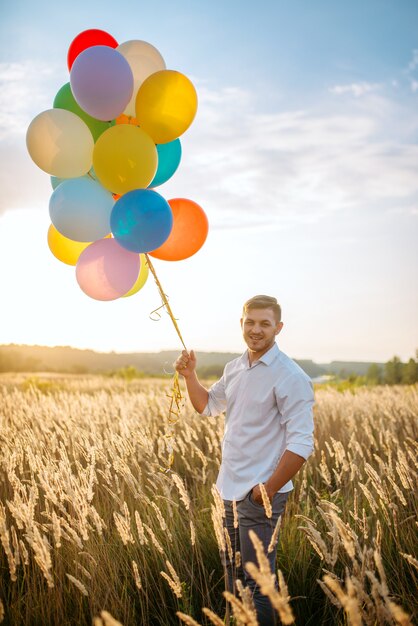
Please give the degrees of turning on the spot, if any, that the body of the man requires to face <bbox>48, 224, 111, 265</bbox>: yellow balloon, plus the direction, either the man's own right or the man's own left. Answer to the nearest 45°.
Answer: approximately 90° to the man's own right

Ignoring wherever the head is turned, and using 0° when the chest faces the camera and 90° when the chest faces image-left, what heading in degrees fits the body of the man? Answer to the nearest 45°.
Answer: approximately 45°

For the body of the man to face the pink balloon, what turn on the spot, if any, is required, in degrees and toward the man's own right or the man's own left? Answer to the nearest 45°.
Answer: approximately 90° to the man's own right

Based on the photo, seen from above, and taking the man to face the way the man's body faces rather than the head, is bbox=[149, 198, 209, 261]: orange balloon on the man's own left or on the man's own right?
on the man's own right
